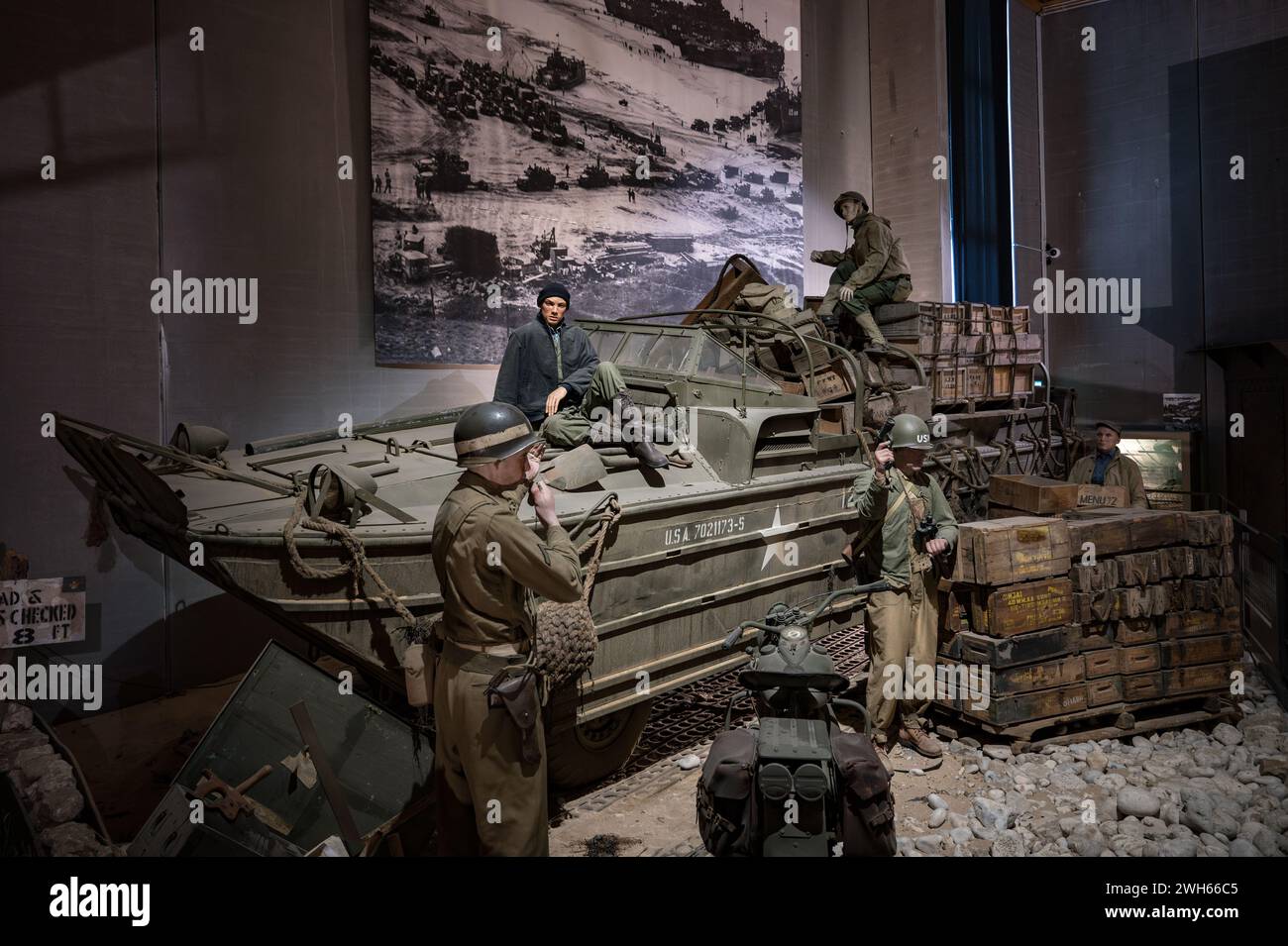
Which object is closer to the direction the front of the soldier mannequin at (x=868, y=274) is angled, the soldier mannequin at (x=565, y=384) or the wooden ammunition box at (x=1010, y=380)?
the soldier mannequin

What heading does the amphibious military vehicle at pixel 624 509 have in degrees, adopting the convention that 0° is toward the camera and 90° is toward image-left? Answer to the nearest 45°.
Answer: approximately 45°

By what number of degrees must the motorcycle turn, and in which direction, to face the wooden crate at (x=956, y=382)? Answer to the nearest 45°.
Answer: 0° — it already faces it

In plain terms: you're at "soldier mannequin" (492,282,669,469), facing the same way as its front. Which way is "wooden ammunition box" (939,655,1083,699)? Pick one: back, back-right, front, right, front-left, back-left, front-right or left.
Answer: front-left

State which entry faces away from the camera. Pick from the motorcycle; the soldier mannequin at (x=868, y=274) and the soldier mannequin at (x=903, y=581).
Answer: the motorcycle

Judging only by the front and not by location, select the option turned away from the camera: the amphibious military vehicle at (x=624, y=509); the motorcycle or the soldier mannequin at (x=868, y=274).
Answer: the motorcycle

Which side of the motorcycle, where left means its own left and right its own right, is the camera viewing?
back

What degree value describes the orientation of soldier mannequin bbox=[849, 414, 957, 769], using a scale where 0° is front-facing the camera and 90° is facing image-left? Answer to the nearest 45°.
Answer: approximately 315°

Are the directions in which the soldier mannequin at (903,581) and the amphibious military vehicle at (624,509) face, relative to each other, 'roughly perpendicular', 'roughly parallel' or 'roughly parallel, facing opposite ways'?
roughly perpendicular

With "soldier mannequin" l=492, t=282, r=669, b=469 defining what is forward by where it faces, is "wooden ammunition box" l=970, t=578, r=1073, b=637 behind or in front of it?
in front
